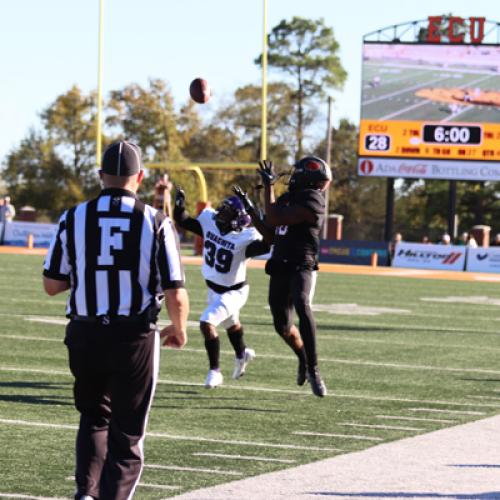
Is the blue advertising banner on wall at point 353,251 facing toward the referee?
yes

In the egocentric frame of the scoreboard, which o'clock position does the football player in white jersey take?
The football player in white jersey is roughly at 12 o'clock from the scoreboard.

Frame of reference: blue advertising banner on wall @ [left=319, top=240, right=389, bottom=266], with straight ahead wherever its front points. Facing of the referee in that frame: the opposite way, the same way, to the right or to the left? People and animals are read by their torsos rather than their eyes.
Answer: the opposite way

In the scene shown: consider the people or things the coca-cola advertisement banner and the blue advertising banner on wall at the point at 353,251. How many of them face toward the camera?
2

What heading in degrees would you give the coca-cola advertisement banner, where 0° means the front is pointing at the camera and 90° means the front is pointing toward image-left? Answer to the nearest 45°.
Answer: approximately 0°

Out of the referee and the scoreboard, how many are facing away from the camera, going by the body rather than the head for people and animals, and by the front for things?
1

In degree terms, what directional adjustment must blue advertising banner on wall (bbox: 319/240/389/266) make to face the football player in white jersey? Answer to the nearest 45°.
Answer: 0° — it already faces them

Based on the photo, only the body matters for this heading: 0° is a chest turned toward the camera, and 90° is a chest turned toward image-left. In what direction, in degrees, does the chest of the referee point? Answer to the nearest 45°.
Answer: approximately 180°

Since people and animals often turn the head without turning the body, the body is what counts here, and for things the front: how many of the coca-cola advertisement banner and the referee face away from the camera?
1

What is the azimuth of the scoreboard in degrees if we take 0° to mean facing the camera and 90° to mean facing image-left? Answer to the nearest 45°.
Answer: approximately 0°

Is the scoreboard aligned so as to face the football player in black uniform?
yes

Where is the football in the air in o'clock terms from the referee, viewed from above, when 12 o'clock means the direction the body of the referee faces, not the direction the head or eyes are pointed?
The football in the air is roughly at 12 o'clock from the referee.
